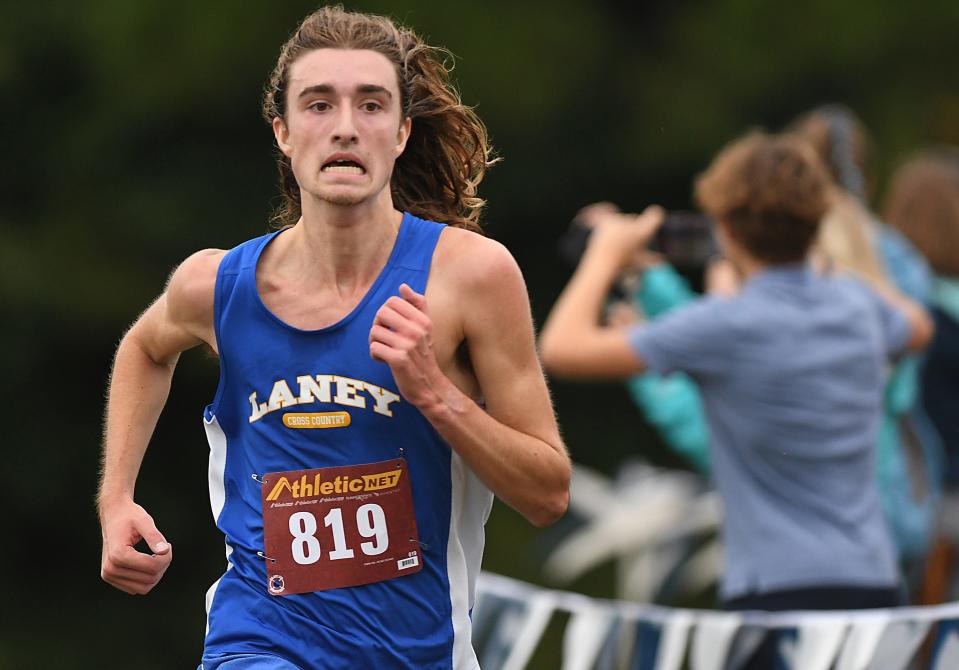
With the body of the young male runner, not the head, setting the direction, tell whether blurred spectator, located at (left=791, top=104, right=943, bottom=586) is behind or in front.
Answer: behind

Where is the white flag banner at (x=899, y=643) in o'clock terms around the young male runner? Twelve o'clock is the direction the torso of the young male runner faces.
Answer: The white flag banner is roughly at 8 o'clock from the young male runner.

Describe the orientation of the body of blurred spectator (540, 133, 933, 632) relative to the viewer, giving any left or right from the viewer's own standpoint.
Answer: facing away from the viewer and to the left of the viewer

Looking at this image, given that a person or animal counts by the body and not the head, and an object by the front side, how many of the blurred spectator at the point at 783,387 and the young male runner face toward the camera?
1

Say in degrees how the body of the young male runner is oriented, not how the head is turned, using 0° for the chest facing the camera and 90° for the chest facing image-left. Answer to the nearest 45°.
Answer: approximately 0°

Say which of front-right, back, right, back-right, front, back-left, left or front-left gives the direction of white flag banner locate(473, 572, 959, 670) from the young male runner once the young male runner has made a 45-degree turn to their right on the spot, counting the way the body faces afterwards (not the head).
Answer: back
